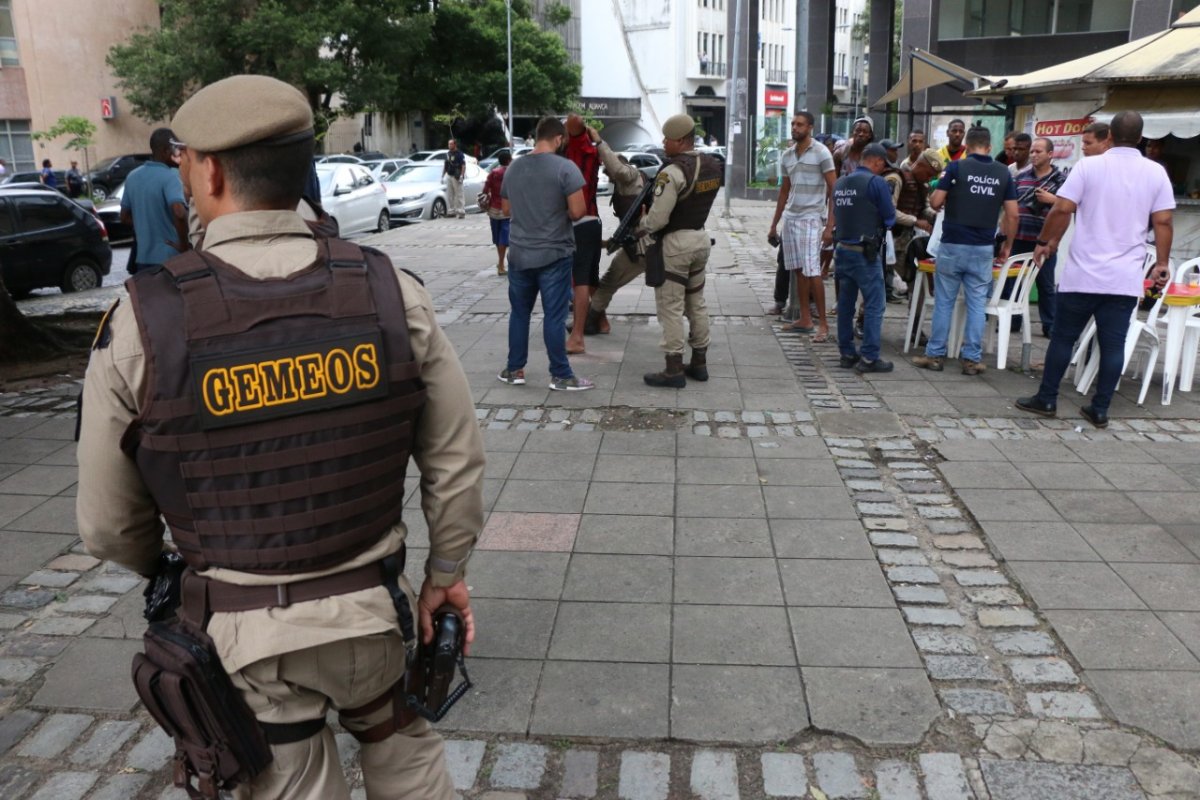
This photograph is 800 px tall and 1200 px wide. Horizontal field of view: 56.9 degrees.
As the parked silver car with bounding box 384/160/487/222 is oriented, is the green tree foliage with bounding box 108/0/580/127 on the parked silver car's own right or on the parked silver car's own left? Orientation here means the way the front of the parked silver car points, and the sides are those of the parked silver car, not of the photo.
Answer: on the parked silver car's own right

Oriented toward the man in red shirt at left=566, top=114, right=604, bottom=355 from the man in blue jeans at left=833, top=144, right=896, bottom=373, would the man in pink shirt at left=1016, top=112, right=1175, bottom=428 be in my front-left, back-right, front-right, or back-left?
back-left

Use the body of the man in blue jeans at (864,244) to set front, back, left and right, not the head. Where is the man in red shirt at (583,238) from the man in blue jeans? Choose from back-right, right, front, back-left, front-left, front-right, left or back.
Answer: back-left

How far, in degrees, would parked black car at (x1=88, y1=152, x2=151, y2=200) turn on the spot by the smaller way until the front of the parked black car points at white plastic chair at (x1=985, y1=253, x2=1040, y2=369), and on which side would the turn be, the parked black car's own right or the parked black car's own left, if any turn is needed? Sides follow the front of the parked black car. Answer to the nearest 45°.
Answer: approximately 45° to the parked black car's own left

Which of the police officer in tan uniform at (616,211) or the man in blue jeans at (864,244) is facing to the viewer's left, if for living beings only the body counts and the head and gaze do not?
the police officer in tan uniform

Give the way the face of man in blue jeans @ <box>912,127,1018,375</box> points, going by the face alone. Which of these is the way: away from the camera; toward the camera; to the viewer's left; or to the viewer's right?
away from the camera

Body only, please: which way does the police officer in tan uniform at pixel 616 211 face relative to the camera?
to the viewer's left

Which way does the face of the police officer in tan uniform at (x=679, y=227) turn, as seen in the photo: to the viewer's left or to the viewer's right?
to the viewer's left

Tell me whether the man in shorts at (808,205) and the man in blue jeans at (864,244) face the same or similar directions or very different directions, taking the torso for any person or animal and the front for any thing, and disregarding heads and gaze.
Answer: very different directions

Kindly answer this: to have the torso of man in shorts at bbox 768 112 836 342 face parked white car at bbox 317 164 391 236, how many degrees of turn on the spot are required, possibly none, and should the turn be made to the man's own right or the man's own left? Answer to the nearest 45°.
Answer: approximately 90° to the man's own right
